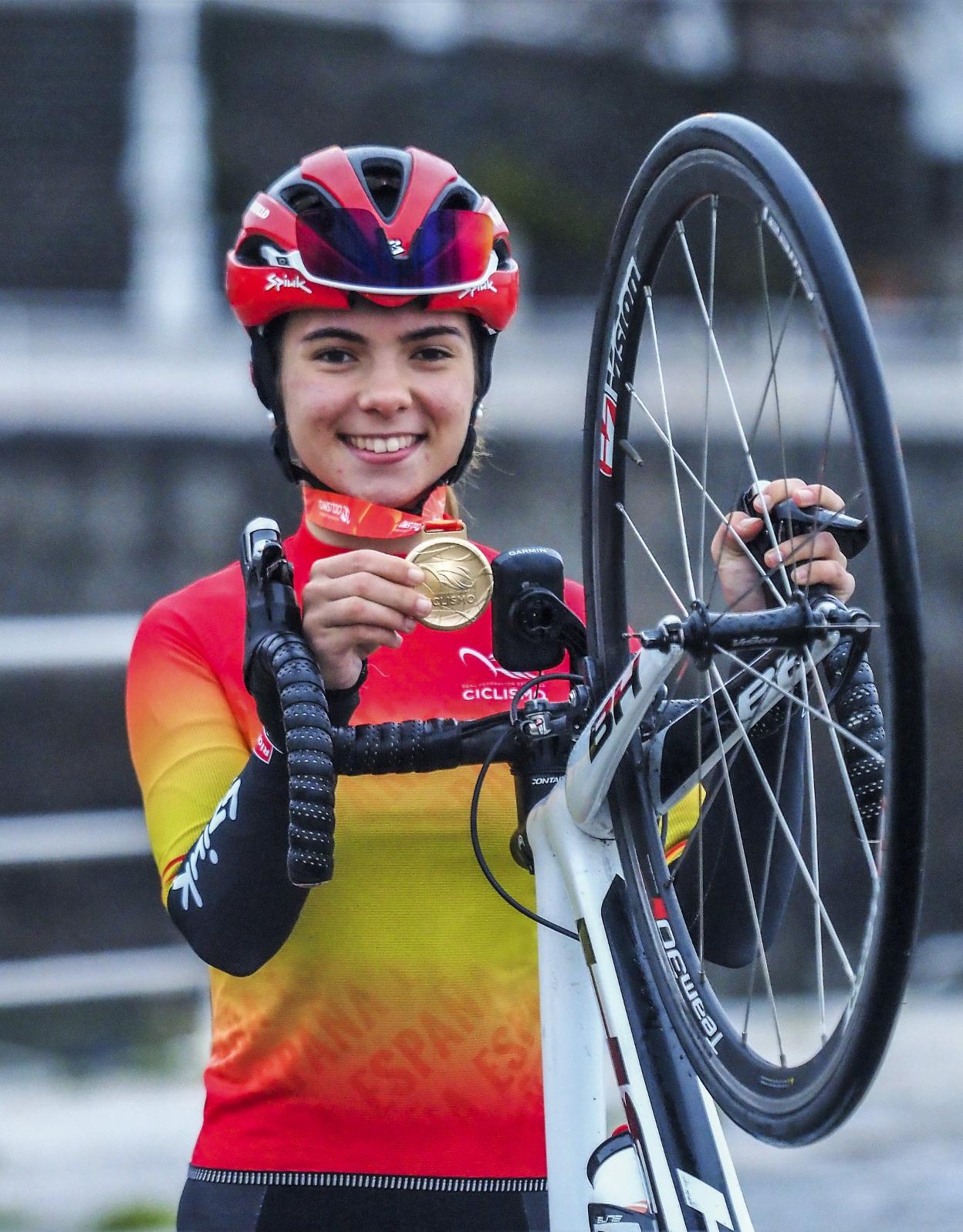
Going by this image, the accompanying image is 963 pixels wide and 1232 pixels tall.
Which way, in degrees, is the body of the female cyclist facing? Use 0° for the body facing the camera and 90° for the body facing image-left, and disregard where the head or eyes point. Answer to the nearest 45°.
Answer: approximately 0°
